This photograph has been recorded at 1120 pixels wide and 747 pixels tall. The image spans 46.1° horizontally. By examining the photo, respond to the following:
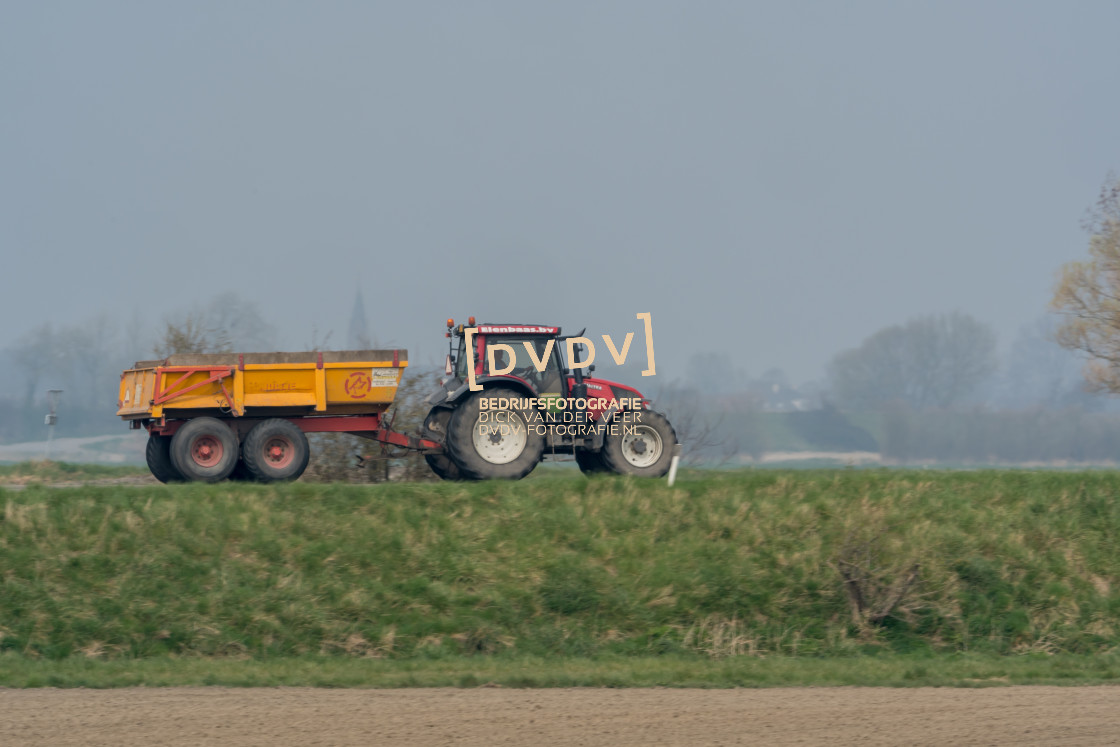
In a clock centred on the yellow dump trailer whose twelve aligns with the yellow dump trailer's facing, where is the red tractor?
The red tractor is roughly at 12 o'clock from the yellow dump trailer.

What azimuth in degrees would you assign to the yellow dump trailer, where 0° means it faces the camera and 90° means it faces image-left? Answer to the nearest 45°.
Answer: approximately 270°
